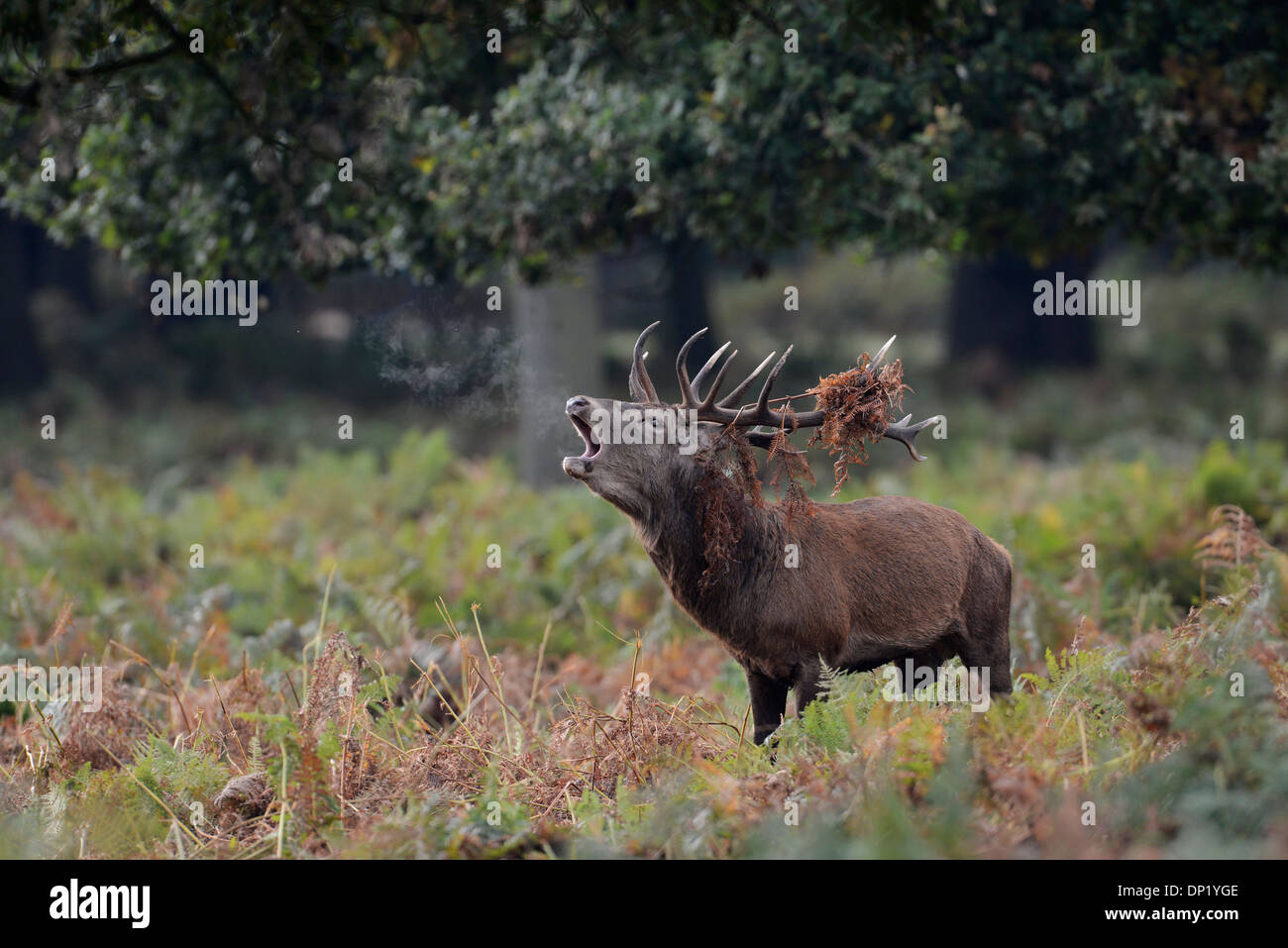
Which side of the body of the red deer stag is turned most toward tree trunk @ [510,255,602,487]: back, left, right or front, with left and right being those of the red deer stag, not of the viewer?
right

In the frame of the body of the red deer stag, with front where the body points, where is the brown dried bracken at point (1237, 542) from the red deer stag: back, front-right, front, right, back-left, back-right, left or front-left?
back-right

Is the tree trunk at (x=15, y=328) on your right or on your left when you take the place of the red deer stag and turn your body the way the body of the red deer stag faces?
on your right

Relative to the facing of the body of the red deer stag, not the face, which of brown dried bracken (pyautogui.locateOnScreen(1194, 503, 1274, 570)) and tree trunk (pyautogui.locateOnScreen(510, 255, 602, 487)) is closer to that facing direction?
the tree trunk

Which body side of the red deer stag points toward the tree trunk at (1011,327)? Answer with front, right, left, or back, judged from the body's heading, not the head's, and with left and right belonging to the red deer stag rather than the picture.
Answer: right

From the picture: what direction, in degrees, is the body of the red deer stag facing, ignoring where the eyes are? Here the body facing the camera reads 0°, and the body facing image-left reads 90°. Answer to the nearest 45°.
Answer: approximately 90°
